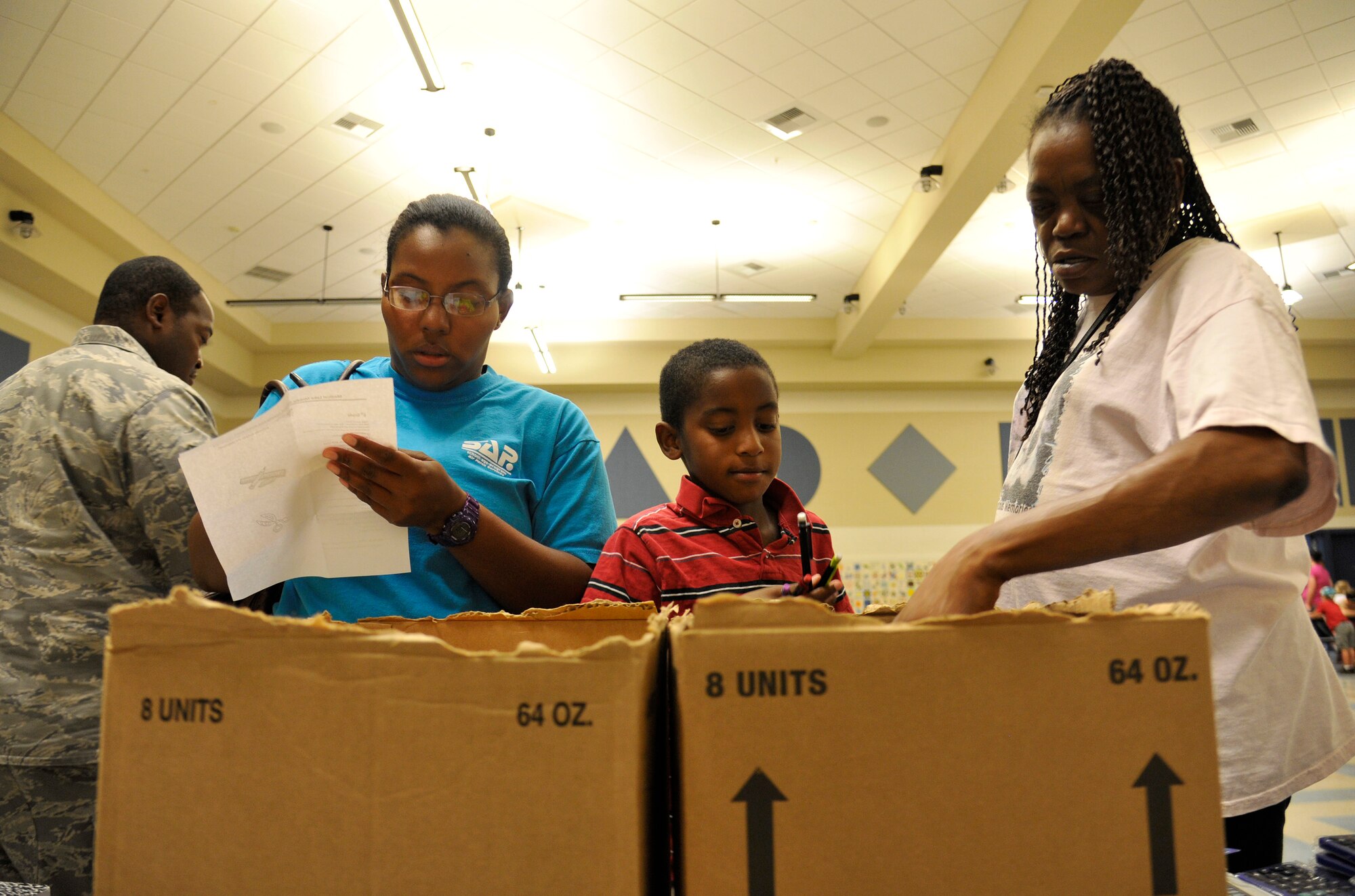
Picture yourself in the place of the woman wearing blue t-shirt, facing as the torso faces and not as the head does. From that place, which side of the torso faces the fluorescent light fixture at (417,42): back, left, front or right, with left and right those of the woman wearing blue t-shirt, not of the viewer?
back

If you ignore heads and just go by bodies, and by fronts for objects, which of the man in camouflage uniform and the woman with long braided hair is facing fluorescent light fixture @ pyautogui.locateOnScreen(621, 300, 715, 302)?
the man in camouflage uniform

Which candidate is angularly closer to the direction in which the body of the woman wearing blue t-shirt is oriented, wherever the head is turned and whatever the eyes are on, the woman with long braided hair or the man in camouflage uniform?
the woman with long braided hair

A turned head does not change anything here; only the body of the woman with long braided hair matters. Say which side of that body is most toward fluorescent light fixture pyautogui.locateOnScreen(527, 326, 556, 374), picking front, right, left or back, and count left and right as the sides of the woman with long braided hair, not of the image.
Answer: right

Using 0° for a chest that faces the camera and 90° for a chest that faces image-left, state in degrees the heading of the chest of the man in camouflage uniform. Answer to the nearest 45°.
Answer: approximately 225°

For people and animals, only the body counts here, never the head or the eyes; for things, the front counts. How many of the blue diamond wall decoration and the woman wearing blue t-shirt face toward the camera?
2

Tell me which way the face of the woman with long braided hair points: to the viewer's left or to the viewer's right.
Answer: to the viewer's left

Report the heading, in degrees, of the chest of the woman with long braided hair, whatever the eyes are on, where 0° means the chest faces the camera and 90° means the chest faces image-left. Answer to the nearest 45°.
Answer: approximately 45°

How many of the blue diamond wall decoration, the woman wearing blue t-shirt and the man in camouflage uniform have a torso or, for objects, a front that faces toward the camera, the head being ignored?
2

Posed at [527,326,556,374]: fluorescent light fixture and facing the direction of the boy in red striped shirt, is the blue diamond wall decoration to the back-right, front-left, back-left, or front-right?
back-left

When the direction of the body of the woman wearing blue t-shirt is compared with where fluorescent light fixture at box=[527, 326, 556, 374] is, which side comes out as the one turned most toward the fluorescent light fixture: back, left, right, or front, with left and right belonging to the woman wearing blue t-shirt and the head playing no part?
back

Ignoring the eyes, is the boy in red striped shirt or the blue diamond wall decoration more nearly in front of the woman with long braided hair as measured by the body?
the boy in red striped shirt

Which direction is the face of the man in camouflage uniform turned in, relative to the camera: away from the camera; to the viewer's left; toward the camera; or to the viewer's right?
to the viewer's right
